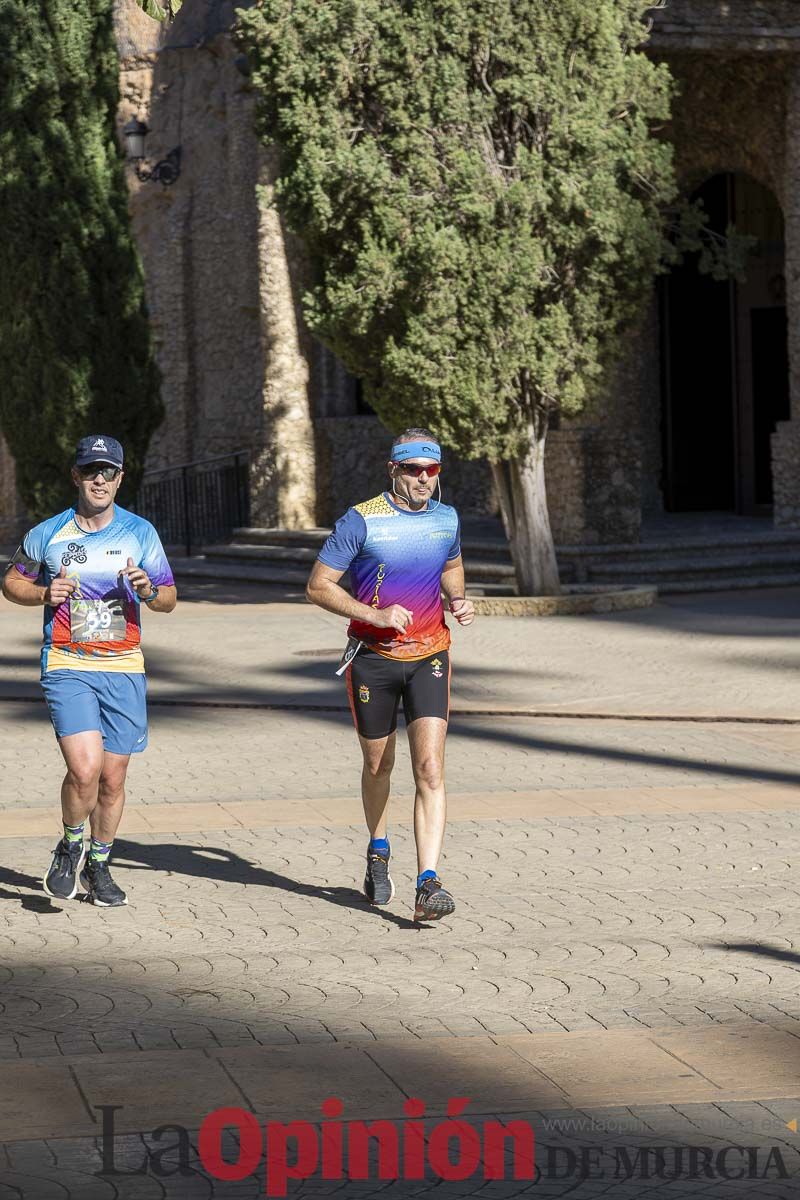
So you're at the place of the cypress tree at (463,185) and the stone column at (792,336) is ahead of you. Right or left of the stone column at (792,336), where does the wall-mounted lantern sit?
left

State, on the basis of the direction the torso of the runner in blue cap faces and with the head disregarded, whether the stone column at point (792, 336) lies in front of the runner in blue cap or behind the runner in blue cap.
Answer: behind

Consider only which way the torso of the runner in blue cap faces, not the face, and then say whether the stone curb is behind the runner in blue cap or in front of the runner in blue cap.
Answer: behind

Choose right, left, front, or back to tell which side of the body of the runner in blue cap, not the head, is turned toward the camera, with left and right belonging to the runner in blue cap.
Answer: front

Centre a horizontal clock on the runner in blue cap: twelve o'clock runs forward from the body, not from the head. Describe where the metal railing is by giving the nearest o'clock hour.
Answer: The metal railing is roughly at 6 o'clock from the runner in blue cap.

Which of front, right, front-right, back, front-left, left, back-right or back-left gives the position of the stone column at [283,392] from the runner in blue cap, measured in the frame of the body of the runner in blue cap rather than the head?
back

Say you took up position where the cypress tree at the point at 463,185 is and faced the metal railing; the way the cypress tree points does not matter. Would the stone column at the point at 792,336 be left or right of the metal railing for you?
right

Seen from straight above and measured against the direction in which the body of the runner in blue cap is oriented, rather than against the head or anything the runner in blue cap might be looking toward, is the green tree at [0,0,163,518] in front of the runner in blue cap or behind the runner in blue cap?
behind

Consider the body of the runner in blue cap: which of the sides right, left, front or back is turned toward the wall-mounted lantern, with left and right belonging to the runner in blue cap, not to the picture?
back

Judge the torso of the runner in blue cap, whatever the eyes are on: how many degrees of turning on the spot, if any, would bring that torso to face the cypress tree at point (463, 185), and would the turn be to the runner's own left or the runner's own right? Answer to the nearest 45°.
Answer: approximately 180°
